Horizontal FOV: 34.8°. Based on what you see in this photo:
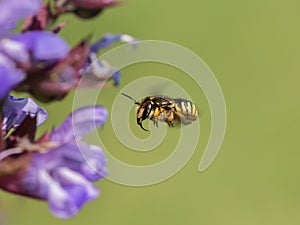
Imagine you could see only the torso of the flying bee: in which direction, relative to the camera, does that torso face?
to the viewer's left
